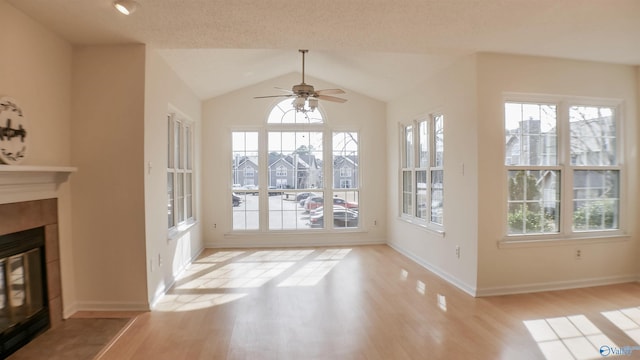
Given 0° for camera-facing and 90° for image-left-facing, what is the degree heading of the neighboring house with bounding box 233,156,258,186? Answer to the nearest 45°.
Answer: approximately 0°

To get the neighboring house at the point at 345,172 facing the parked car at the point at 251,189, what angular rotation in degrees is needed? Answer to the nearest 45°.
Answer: approximately 90° to its right

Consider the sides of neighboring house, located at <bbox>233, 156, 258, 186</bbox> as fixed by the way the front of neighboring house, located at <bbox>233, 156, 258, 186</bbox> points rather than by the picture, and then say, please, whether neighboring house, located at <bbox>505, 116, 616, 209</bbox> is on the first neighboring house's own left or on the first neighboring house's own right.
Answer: on the first neighboring house's own left

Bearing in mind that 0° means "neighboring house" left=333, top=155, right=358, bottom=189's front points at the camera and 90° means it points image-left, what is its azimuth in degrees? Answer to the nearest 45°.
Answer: approximately 0°

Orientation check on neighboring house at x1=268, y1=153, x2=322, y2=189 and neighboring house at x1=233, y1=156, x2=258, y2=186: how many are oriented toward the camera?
2
